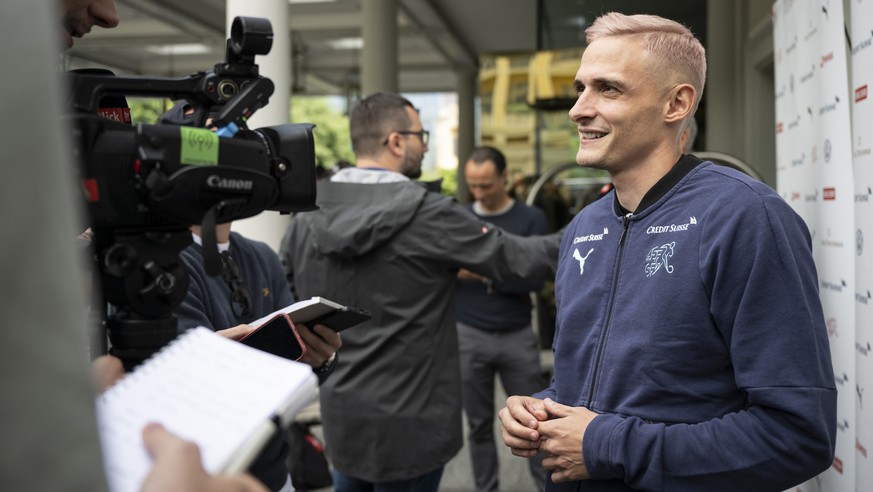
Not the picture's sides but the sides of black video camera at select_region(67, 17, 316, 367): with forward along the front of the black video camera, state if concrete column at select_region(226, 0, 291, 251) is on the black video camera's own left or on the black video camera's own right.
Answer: on the black video camera's own left

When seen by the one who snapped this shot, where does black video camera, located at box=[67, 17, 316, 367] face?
facing to the right of the viewer

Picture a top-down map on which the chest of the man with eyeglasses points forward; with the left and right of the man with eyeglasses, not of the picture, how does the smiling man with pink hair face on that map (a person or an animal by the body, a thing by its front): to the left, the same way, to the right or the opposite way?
the opposite way

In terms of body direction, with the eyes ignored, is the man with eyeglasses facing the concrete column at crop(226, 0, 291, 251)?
no

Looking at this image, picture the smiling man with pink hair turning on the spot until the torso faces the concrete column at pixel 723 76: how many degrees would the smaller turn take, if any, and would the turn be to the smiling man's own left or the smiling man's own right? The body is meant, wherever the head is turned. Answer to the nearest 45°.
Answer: approximately 135° to the smiling man's own right

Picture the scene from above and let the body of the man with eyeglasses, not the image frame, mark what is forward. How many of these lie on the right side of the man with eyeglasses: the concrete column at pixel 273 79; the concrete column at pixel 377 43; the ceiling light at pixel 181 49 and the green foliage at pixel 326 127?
0

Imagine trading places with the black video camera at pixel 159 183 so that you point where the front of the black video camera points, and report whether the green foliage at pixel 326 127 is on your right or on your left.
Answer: on your left

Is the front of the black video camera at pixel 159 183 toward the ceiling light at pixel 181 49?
no

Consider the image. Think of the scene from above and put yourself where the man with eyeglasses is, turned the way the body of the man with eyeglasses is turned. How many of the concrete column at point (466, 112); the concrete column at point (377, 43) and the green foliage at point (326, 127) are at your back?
0

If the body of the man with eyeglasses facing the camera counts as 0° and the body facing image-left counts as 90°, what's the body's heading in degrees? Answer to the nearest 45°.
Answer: approximately 225°

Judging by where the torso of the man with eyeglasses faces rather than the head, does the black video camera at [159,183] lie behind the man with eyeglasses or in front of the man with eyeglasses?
behind

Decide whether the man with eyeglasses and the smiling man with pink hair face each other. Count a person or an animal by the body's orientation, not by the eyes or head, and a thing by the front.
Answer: no

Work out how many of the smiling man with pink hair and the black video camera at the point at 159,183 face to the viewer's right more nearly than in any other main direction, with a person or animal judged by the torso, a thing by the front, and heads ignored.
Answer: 1

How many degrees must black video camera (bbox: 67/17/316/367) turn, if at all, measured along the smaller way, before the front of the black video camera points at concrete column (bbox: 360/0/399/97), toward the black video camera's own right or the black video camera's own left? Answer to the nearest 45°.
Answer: approximately 90° to the black video camera's own left

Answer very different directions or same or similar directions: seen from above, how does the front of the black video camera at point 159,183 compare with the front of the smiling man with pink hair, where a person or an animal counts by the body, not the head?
very different directions

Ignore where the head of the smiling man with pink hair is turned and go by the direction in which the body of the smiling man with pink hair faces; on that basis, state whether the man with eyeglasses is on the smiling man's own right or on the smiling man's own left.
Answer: on the smiling man's own right

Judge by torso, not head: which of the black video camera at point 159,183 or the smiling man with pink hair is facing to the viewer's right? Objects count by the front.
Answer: the black video camera

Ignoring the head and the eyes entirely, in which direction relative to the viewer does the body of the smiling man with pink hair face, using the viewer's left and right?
facing the viewer and to the left of the viewer
